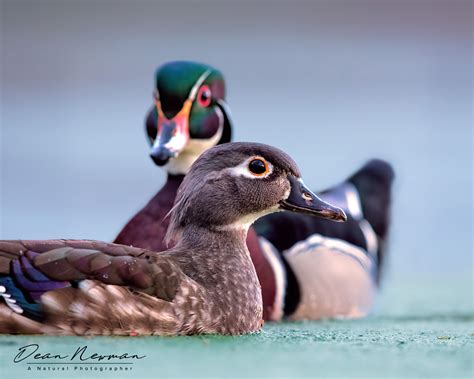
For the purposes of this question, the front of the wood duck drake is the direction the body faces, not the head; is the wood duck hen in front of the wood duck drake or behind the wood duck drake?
in front

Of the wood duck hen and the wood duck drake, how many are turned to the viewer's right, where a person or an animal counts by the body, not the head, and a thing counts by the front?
1

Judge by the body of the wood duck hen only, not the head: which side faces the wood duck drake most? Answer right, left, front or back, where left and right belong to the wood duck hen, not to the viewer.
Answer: left

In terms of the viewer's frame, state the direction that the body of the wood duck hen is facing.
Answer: to the viewer's right

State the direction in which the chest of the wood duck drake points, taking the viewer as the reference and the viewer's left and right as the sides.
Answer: facing the viewer and to the left of the viewer
